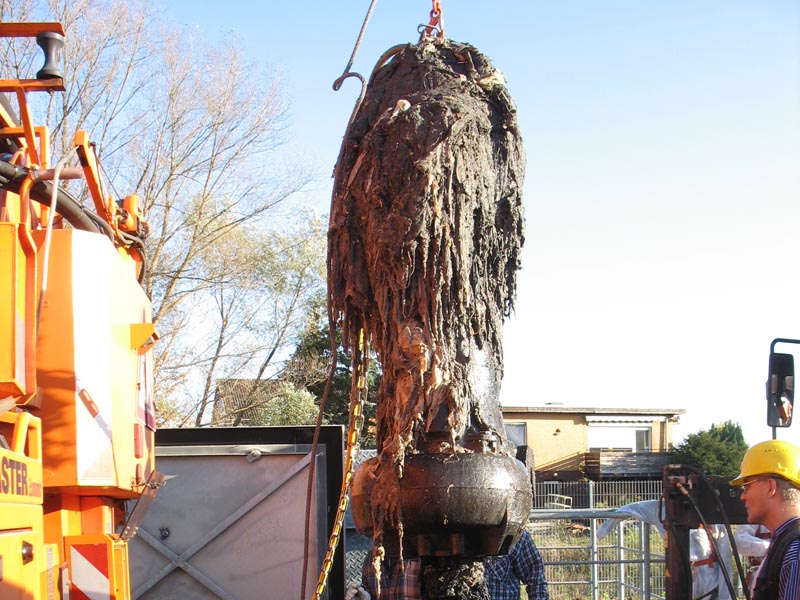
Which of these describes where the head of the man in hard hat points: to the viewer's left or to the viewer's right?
to the viewer's left

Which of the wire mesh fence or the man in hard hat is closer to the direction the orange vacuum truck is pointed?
the wire mesh fence

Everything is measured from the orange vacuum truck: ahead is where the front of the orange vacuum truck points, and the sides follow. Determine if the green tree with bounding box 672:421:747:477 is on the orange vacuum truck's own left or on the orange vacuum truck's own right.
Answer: on the orange vacuum truck's own right

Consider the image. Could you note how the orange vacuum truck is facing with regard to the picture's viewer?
facing away from the viewer and to the left of the viewer

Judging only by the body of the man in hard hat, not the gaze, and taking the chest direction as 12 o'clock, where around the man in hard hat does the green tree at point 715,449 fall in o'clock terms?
The green tree is roughly at 3 o'clock from the man in hard hat.

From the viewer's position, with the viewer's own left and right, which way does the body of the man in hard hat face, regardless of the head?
facing to the left of the viewer
